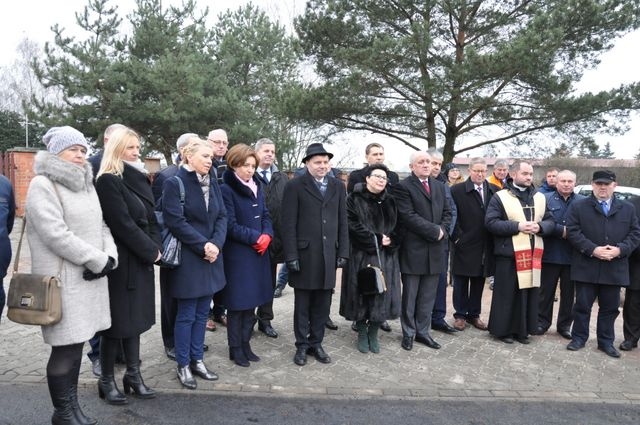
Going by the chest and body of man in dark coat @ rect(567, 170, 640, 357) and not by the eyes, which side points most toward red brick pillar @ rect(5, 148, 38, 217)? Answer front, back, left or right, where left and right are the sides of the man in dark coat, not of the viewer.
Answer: right

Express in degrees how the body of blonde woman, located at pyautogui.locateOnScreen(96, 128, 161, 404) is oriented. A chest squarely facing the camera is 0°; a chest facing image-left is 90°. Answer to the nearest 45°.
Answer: approximately 315°

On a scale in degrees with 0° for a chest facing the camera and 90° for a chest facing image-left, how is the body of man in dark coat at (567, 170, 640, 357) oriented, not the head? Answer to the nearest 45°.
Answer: approximately 0°

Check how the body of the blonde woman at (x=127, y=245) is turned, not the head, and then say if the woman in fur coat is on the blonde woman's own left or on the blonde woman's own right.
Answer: on the blonde woman's own left

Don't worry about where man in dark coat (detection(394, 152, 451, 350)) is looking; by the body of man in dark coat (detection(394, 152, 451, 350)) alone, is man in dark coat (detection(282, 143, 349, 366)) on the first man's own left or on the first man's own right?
on the first man's own right

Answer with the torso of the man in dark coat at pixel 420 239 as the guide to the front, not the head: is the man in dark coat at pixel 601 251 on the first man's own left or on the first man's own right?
on the first man's own left

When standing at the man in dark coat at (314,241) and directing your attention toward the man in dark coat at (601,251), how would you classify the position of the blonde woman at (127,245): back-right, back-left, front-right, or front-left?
back-right
